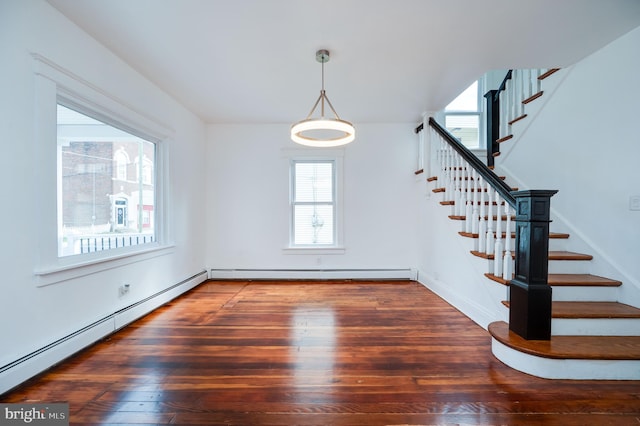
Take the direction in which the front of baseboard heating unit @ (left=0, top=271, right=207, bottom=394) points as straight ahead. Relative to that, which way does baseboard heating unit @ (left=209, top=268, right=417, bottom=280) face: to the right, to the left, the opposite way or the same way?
to the right

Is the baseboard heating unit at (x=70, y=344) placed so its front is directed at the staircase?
yes

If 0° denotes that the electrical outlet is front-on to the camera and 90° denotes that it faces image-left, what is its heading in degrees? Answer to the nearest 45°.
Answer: approximately 315°

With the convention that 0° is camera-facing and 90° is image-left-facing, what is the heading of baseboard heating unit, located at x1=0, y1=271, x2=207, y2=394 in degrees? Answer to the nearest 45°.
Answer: approximately 315°

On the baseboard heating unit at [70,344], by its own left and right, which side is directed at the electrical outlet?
left

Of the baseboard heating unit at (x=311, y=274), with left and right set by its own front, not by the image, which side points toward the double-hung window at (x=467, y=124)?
left

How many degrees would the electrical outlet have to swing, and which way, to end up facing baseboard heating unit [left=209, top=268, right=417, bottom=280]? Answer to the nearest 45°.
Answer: approximately 45° to its left

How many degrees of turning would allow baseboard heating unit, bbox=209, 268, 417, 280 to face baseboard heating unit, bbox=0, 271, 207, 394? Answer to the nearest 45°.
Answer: approximately 45° to its right

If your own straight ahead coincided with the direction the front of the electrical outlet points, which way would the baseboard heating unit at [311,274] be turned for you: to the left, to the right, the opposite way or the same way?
to the right
